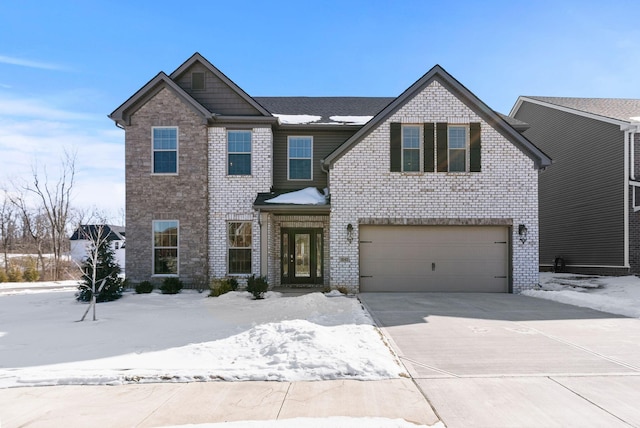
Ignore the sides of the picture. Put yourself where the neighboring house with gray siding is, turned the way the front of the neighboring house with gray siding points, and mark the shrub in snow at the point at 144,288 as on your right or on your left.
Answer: on your right

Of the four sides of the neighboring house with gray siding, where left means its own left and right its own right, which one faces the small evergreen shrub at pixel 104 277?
right

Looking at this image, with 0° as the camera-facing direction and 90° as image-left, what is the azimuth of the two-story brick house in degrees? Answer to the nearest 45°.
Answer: approximately 0°

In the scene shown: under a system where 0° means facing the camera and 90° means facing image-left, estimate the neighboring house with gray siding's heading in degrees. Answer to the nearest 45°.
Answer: approximately 315°

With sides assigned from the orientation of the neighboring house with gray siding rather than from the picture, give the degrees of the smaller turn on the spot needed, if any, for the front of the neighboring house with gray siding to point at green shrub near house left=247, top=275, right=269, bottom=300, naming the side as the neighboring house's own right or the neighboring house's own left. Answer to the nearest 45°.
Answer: approximately 90° to the neighboring house's own right
